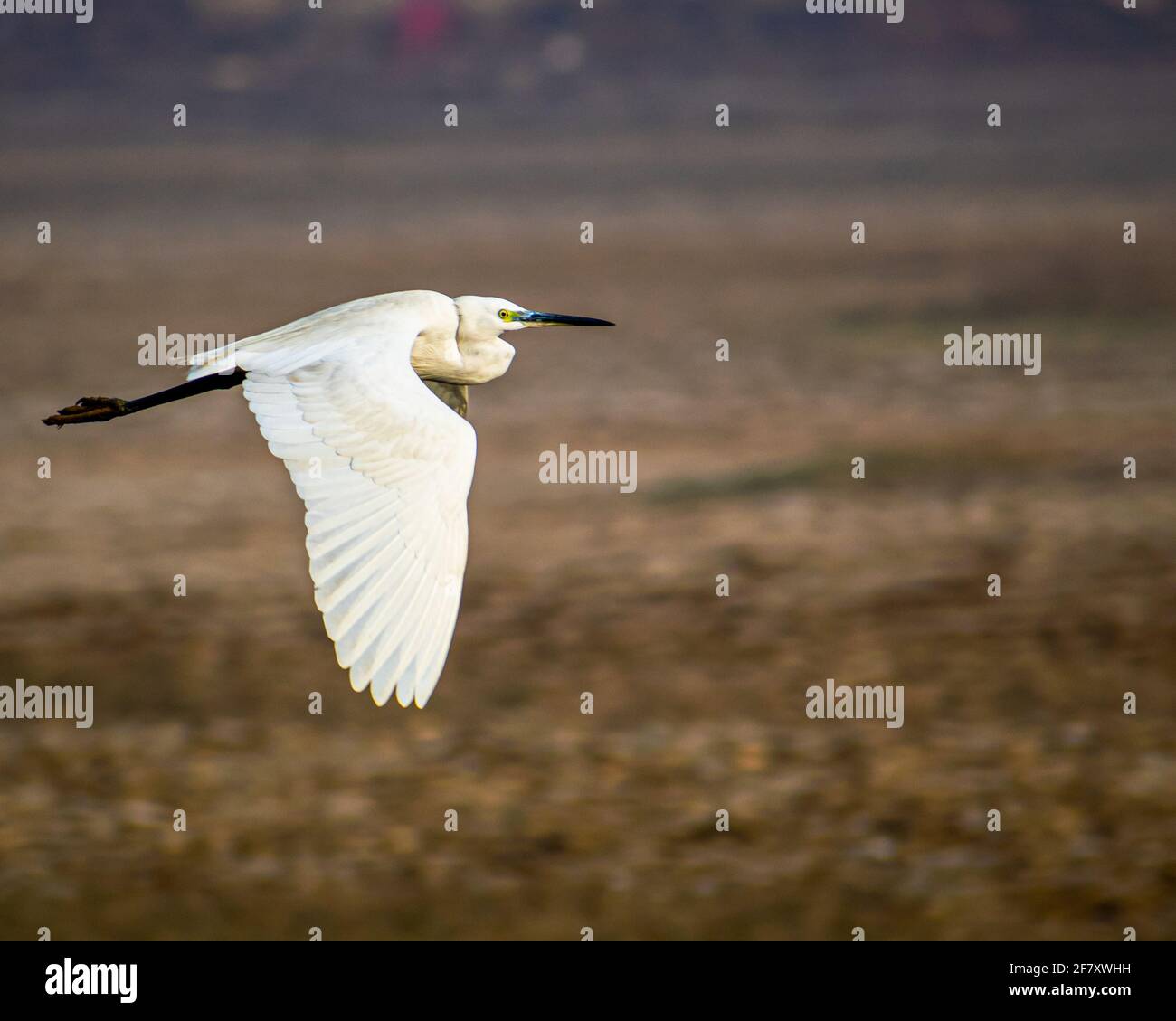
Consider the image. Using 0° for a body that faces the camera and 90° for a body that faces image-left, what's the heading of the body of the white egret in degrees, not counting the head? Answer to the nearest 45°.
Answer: approximately 270°
